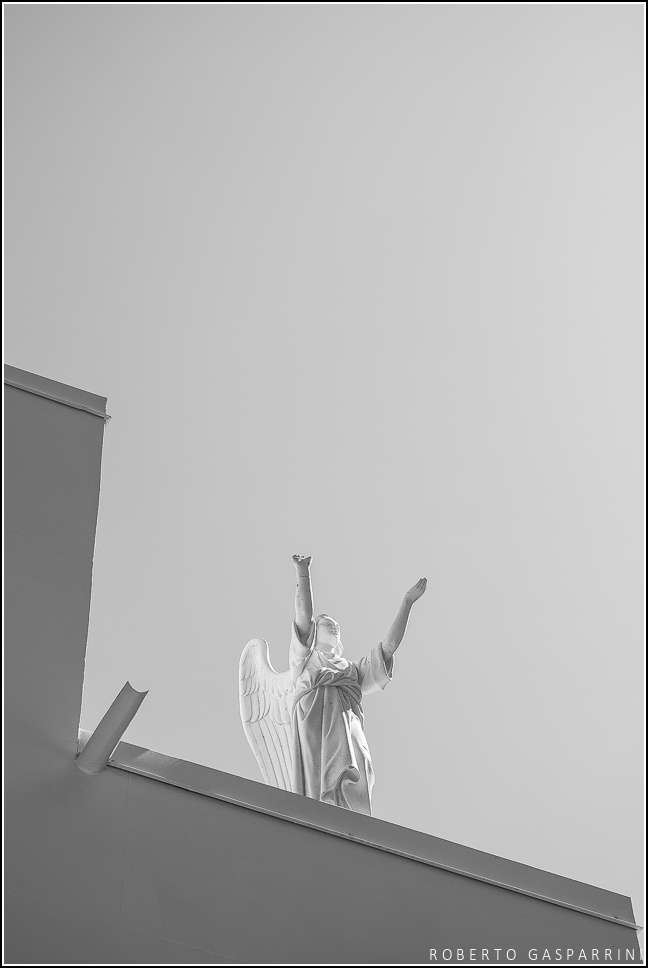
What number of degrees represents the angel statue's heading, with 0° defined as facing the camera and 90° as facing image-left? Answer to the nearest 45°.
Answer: approximately 315°
